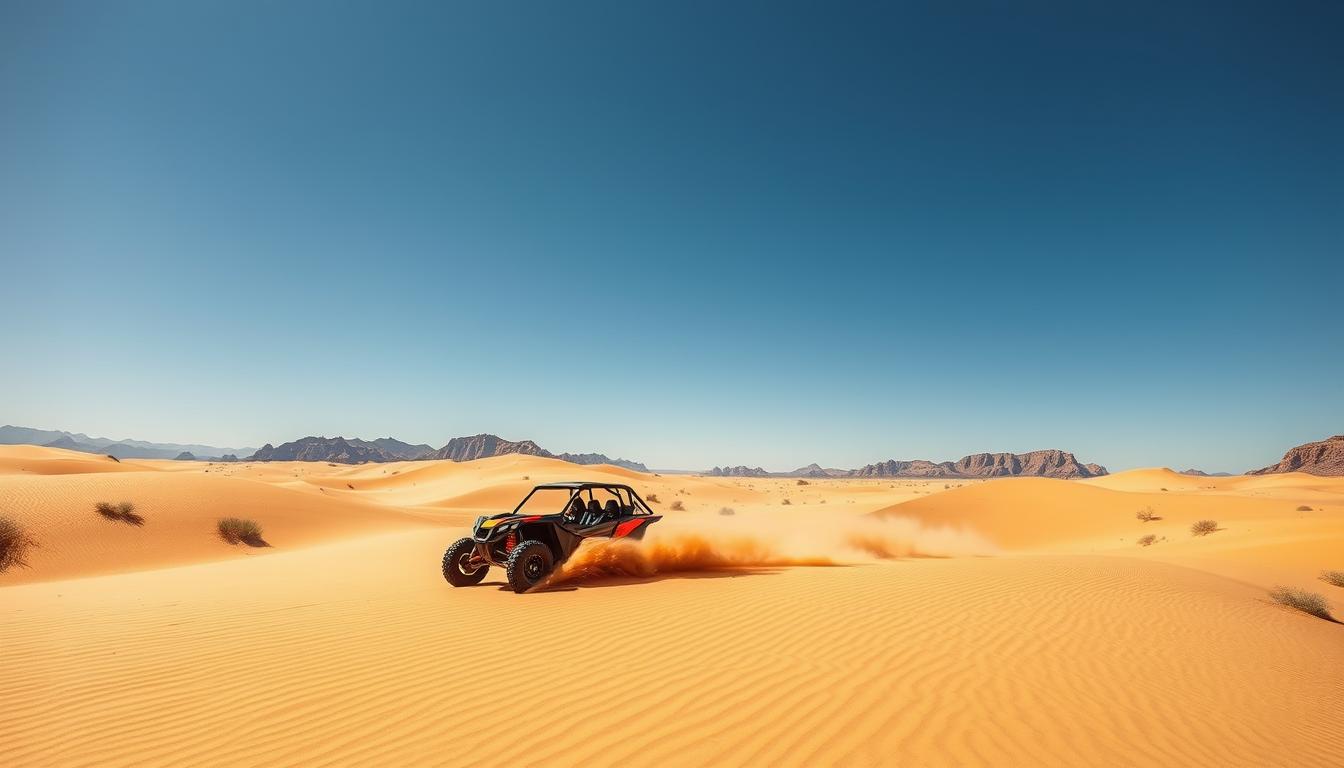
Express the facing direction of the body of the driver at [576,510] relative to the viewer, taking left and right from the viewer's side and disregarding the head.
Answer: facing the viewer and to the left of the viewer

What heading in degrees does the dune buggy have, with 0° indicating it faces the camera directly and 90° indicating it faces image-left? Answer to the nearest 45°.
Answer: approximately 45°

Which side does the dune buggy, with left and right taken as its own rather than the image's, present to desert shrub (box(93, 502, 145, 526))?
right

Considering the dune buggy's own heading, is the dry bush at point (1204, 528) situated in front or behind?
behind

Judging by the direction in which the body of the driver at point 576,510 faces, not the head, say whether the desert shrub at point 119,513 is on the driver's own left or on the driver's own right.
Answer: on the driver's own right

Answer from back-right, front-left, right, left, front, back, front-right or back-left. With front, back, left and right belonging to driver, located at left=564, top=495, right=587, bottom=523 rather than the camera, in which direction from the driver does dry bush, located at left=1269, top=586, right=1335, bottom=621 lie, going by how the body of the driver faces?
back-left

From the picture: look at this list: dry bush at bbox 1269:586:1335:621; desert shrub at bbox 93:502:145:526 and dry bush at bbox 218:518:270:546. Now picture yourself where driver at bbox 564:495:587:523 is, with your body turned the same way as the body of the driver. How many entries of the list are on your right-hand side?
2

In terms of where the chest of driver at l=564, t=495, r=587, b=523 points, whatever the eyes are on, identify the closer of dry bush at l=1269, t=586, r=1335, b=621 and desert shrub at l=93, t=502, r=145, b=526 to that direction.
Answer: the desert shrub

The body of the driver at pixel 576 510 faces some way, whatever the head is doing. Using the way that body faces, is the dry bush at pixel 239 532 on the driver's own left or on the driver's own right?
on the driver's own right

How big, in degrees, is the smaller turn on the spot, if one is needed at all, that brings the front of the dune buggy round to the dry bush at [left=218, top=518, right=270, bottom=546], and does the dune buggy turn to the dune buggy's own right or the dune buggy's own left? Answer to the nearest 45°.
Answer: approximately 90° to the dune buggy's own right

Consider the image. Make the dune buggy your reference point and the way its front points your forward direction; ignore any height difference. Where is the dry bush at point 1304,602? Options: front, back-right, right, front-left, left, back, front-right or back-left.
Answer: back-left

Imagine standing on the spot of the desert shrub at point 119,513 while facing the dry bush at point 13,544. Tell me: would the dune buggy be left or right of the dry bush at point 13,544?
left
